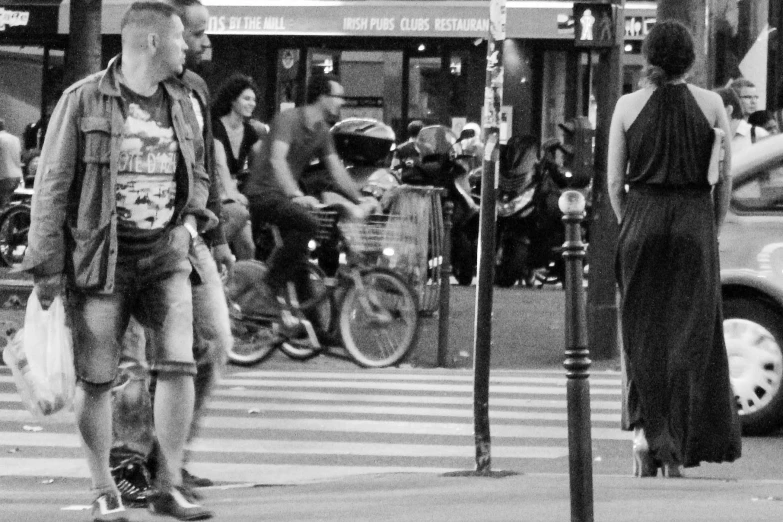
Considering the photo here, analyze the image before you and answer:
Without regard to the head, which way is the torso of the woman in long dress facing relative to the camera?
away from the camera

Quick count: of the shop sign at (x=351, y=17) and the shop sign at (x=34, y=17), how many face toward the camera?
2

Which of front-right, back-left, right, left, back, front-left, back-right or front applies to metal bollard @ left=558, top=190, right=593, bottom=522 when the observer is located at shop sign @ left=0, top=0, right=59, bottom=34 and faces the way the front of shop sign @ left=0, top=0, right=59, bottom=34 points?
front

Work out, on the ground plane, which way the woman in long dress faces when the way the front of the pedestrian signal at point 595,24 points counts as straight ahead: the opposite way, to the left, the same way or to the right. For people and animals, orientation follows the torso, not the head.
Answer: the opposite way

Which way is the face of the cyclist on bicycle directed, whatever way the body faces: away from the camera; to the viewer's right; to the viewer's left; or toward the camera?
to the viewer's right

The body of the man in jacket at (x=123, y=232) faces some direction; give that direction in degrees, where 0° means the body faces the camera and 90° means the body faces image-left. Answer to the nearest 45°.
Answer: approximately 315°

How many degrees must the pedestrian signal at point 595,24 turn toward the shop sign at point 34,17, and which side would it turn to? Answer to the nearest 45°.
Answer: approximately 135° to its right

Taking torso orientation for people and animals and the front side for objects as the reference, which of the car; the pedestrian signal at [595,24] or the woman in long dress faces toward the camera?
the pedestrian signal

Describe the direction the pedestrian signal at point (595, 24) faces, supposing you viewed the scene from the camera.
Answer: facing the viewer

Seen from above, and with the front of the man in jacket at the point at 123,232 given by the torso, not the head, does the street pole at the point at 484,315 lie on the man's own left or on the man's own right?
on the man's own left

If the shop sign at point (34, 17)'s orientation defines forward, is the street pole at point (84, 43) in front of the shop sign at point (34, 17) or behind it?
in front

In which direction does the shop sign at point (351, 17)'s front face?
toward the camera

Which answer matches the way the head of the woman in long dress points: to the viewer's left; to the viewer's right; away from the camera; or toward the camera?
away from the camera

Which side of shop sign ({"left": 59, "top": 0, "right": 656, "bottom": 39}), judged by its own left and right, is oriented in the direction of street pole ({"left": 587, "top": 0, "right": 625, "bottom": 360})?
front

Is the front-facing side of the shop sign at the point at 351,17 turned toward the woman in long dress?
yes

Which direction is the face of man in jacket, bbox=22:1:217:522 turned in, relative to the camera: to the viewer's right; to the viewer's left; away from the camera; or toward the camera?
to the viewer's right
